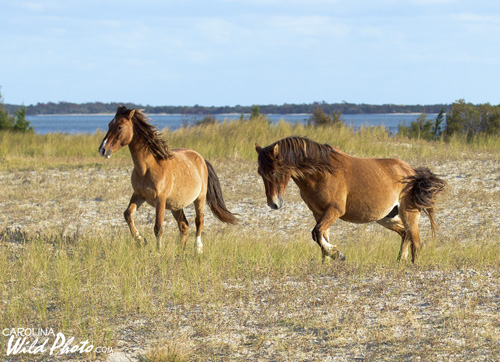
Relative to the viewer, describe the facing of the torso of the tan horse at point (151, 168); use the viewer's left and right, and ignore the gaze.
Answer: facing the viewer and to the left of the viewer

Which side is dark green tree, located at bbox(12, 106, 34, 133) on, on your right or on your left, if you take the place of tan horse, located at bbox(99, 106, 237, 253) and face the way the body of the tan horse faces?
on your right

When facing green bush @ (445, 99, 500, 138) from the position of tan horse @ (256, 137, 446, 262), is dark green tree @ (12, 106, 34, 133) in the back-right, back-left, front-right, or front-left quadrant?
front-left

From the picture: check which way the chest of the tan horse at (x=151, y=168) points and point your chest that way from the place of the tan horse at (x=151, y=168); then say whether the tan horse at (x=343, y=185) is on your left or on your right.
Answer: on your left

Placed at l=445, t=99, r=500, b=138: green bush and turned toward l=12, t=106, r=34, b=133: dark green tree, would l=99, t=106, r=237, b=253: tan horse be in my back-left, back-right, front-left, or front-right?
front-left

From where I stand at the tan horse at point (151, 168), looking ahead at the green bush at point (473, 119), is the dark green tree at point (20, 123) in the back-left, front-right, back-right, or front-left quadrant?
front-left

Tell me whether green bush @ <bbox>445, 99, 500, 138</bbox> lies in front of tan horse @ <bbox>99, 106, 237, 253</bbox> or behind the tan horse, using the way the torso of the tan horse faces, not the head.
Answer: behind
